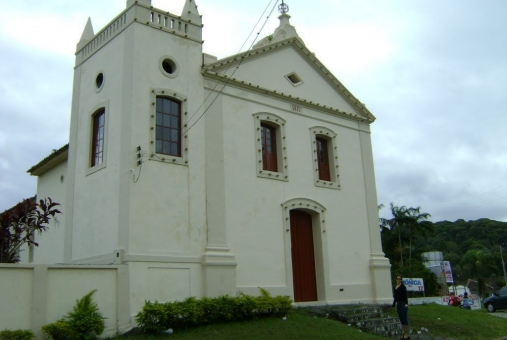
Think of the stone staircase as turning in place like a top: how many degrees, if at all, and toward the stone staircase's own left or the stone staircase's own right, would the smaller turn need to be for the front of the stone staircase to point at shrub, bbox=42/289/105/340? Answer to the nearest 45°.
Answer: approximately 90° to the stone staircase's own right

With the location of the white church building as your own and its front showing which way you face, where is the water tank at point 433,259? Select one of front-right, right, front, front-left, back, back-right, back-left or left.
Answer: left

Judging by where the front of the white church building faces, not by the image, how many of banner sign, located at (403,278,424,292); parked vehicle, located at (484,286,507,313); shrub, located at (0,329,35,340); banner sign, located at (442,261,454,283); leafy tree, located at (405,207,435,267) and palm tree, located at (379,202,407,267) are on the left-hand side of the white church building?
5

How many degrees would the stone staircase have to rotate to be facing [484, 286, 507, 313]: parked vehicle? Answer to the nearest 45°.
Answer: approximately 90° to its left

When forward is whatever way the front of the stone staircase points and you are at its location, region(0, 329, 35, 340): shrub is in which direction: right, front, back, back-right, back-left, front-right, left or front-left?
right

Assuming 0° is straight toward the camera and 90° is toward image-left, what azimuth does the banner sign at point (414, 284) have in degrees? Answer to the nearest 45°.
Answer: approximately 0°

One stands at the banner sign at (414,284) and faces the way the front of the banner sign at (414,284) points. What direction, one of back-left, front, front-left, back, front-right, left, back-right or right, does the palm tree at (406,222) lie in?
back

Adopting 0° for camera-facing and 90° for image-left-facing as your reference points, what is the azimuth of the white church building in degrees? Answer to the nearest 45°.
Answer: approximately 315°

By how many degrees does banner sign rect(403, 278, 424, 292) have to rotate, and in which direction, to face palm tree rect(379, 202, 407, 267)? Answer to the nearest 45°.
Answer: approximately 180°

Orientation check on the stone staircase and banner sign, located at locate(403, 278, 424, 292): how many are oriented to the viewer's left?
0

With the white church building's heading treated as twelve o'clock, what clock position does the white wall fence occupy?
The white wall fence is roughly at 3 o'clock from the white church building.

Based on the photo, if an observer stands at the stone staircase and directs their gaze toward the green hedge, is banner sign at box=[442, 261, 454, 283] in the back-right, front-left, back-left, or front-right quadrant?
back-right

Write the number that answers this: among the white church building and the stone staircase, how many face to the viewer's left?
0

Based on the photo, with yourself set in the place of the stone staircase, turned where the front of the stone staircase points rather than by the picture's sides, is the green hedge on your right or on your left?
on your right
